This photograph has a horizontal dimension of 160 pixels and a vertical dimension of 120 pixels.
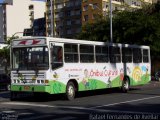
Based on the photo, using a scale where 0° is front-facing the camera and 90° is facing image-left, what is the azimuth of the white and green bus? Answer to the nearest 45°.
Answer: approximately 45°

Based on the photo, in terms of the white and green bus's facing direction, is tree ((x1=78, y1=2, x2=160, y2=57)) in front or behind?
behind

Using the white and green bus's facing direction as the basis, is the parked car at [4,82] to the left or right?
on its right
